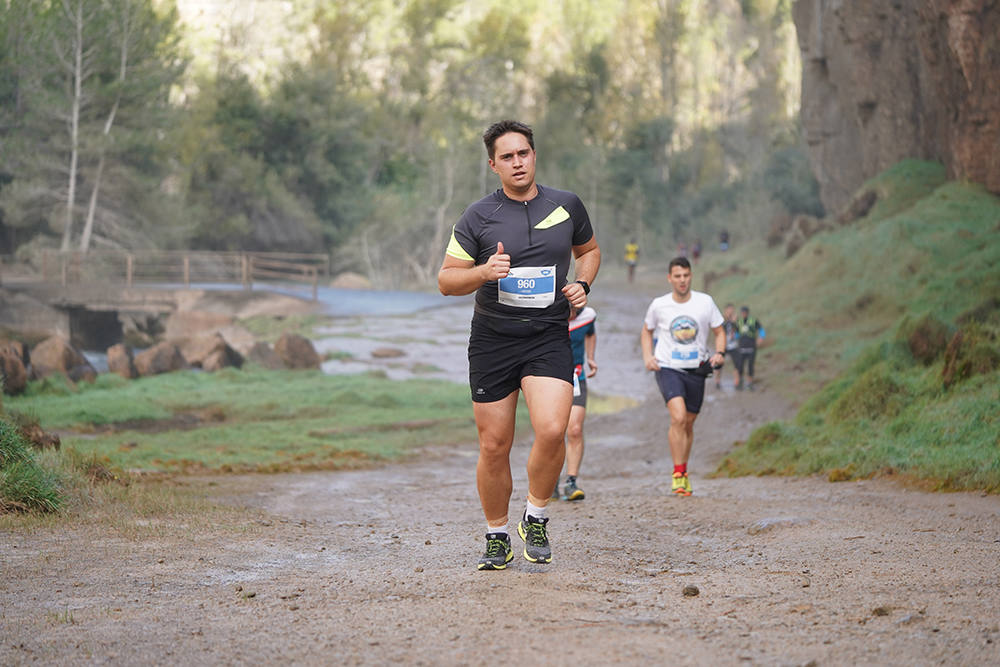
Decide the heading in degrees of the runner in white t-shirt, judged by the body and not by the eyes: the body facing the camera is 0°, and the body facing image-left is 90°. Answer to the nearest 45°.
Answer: approximately 0°

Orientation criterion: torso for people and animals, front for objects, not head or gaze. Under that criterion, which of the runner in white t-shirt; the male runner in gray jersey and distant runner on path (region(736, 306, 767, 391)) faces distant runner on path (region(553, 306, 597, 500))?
distant runner on path (region(736, 306, 767, 391))

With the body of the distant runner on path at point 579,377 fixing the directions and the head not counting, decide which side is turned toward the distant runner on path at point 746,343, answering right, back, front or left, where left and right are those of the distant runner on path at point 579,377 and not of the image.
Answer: back

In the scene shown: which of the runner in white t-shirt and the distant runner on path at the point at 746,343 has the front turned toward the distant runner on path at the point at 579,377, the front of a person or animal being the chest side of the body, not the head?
the distant runner on path at the point at 746,343

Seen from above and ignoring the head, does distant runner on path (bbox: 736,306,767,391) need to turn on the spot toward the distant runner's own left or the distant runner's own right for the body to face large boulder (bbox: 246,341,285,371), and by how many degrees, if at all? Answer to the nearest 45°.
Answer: approximately 90° to the distant runner's own right

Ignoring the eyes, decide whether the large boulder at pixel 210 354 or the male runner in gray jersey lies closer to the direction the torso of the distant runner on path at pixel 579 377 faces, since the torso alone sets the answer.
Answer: the male runner in gray jersey

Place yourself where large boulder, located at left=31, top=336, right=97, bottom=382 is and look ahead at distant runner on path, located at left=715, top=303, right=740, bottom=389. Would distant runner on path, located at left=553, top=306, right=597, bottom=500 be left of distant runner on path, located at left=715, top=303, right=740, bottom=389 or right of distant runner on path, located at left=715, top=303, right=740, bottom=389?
right

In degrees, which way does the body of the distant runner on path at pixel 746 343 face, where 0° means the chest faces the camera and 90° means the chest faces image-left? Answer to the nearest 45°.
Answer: approximately 0°

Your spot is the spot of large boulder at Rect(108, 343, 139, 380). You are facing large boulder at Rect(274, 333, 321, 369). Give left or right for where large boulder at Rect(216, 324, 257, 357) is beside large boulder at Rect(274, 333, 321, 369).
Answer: left
